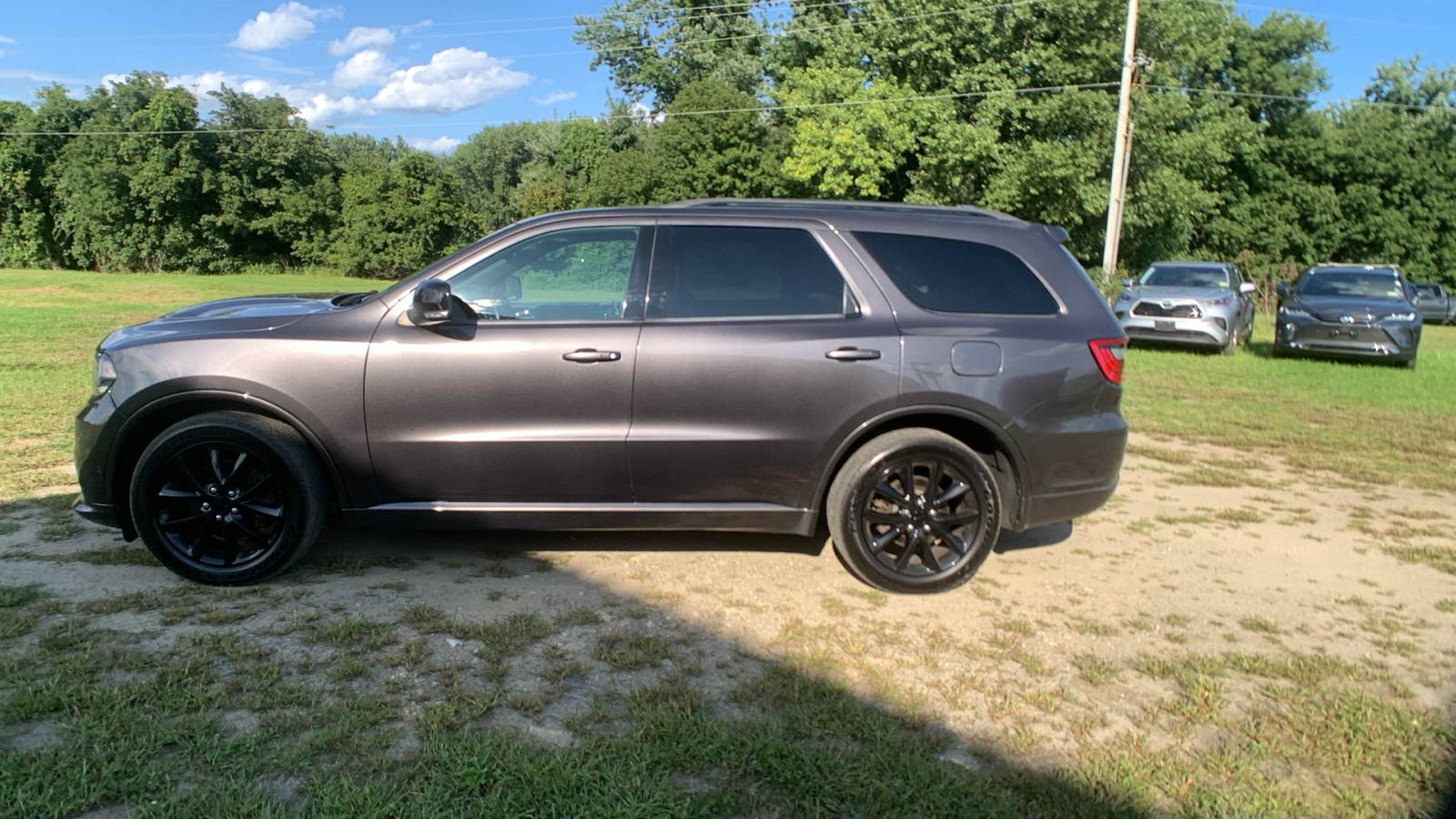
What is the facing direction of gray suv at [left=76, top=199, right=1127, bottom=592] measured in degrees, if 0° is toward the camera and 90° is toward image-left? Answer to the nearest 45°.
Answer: approximately 90°

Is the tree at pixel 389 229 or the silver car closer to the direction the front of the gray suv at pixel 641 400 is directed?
the tree

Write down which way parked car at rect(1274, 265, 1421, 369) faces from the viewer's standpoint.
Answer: facing the viewer

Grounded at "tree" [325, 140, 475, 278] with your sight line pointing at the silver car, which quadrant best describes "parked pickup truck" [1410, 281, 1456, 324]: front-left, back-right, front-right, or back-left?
front-left

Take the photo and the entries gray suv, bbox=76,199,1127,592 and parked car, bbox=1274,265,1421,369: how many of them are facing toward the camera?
1

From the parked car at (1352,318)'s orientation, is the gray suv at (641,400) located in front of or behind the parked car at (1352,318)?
in front

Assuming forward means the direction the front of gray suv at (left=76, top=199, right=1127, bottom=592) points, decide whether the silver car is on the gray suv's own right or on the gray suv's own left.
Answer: on the gray suv's own right

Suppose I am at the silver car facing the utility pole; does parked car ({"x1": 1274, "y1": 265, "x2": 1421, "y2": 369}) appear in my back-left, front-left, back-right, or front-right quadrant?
back-right

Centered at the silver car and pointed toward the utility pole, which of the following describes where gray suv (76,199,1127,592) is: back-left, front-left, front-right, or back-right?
back-left

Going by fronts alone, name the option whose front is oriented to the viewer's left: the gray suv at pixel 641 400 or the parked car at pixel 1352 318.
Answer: the gray suv

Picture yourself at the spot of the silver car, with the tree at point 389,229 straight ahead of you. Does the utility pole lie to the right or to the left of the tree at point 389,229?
right

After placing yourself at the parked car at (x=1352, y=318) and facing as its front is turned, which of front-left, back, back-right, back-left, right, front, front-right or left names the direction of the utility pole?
back-right

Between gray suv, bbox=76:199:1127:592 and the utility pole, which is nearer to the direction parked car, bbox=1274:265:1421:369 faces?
the gray suv

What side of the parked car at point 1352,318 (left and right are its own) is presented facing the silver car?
right

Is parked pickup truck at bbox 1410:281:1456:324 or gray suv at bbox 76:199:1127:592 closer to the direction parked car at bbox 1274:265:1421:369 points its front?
the gray suv

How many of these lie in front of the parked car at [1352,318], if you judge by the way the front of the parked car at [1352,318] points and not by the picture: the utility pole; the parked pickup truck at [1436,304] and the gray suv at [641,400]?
1
